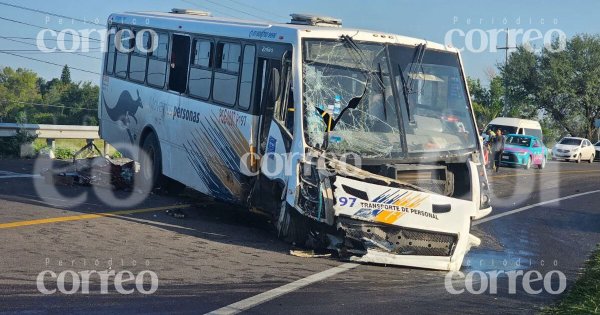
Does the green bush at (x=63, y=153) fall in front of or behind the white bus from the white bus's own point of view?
behind

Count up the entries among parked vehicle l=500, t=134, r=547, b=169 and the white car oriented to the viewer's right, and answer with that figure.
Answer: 0

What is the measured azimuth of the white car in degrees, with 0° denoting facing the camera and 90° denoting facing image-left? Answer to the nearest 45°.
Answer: approximately 45°

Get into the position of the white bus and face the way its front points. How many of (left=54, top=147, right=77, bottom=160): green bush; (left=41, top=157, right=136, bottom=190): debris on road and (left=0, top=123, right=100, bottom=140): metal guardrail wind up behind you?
3

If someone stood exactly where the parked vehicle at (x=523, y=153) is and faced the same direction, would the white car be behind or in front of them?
behind

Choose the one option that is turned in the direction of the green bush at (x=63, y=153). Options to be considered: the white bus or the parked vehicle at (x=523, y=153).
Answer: the parked vehicle

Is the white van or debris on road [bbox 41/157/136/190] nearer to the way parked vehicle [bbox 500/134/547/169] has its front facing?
the debris on road

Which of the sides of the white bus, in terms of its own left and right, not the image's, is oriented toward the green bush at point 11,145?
back

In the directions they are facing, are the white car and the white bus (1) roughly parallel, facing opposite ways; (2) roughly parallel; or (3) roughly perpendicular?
roughly perpendicular

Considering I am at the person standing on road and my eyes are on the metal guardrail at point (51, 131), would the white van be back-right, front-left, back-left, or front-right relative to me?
back-right

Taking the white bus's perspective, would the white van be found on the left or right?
on its left

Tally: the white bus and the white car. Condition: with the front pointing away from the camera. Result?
0

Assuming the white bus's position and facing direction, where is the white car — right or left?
on its left
